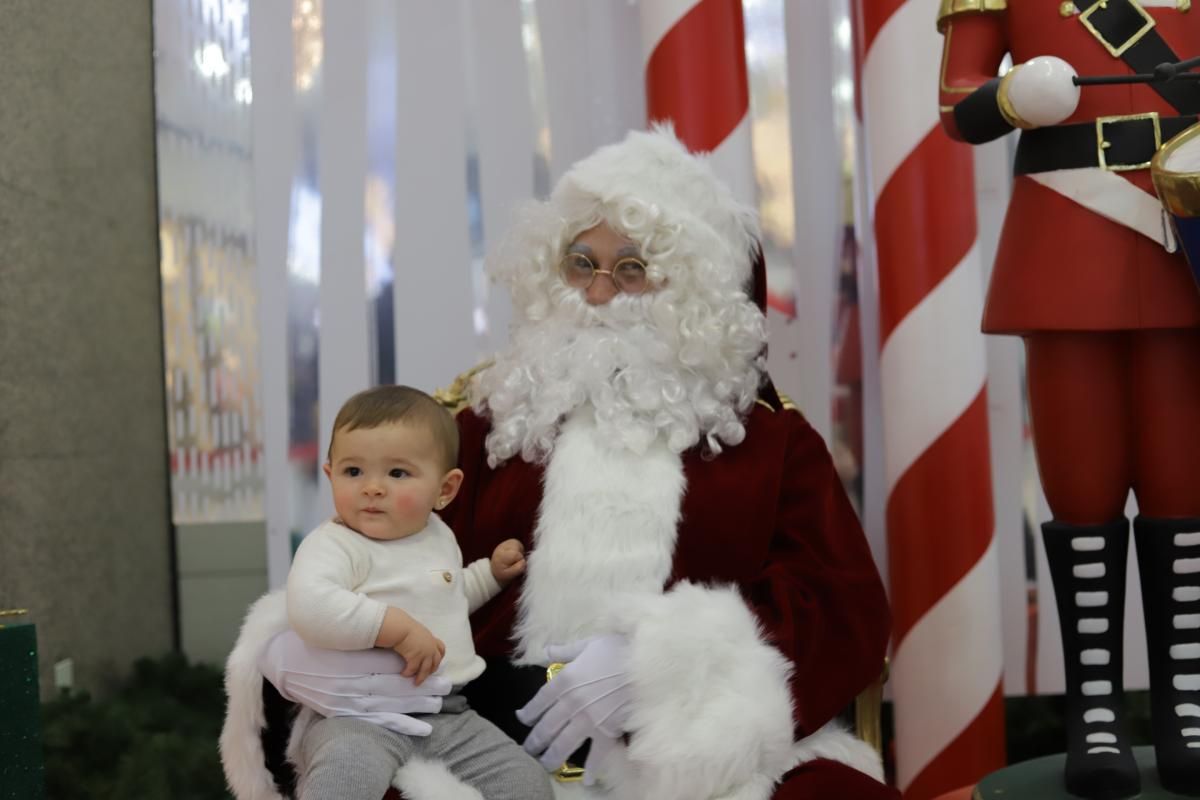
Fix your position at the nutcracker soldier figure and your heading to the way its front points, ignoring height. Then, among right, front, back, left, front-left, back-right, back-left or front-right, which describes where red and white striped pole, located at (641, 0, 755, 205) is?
back-right

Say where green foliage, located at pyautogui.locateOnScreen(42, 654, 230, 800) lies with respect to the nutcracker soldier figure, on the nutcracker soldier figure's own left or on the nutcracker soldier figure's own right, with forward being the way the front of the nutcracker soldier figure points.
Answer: on the nutcracker soldier figure's own right

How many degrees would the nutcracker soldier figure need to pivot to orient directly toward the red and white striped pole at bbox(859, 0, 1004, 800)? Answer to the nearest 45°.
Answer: approximately 135° to its right

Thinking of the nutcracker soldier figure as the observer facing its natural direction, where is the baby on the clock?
The baby is roughly at 2 o'clock from the nutcracker soldier figure.

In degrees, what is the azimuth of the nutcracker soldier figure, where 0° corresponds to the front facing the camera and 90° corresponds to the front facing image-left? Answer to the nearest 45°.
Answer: approximately 0°

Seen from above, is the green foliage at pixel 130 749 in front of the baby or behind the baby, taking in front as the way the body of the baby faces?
behind

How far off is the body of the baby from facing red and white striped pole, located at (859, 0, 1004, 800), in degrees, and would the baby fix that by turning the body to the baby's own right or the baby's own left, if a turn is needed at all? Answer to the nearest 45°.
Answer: approximately 135° to the baby's own left

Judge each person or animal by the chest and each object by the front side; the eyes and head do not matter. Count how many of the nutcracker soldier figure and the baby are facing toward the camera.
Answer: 2

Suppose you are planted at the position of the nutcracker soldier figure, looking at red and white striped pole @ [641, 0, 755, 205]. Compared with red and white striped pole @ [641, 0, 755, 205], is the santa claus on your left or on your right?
left

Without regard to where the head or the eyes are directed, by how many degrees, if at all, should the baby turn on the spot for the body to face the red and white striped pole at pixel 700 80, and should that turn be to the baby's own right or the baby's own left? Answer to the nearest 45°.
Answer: approximately 135° to the baby's own left

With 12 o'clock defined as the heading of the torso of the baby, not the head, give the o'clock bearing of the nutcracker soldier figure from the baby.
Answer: The nutcracker soldier figure is roughly at 9 o'clock from the baby.
